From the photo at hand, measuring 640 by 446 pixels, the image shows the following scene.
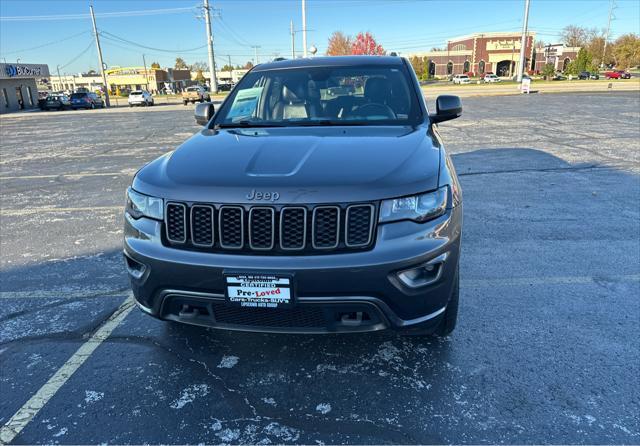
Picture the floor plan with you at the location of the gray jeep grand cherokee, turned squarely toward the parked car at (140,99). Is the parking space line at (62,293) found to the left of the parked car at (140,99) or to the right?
left

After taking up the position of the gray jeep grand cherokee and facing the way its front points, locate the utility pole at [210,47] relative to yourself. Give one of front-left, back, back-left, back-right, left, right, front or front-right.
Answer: back

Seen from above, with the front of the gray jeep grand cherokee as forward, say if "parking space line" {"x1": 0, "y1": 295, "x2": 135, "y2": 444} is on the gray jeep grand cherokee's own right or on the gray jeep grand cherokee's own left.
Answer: on the gray jeep grand cherokee's own right

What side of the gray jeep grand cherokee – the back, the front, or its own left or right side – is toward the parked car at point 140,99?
back

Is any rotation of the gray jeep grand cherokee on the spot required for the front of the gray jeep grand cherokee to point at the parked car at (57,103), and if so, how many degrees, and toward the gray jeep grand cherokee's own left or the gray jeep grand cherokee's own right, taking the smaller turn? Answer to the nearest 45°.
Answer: approximately 135° to the gray jeep grand cherokee's own right

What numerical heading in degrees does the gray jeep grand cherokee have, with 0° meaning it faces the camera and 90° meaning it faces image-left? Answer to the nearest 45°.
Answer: approximately 0°

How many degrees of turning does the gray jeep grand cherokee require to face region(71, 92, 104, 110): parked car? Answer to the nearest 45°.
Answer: approximately 135° to its right
